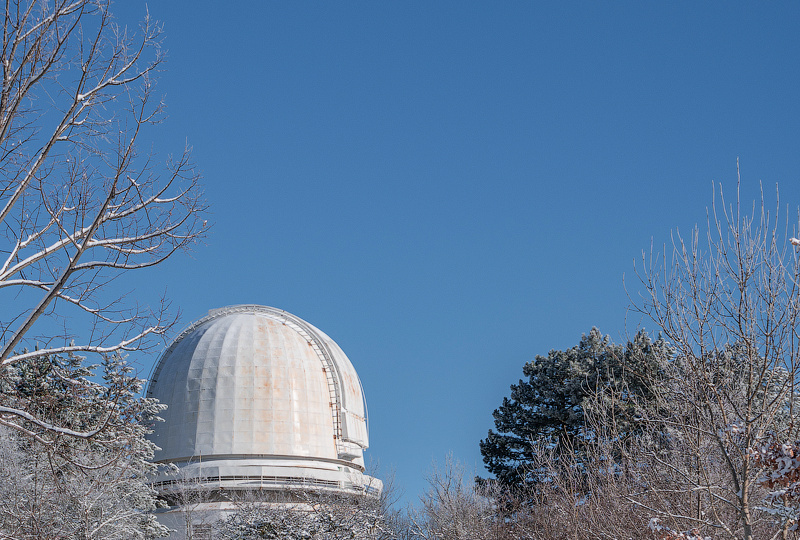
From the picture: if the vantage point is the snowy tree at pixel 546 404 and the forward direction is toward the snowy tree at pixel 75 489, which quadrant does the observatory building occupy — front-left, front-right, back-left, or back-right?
front-right

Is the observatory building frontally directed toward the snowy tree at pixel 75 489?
no
